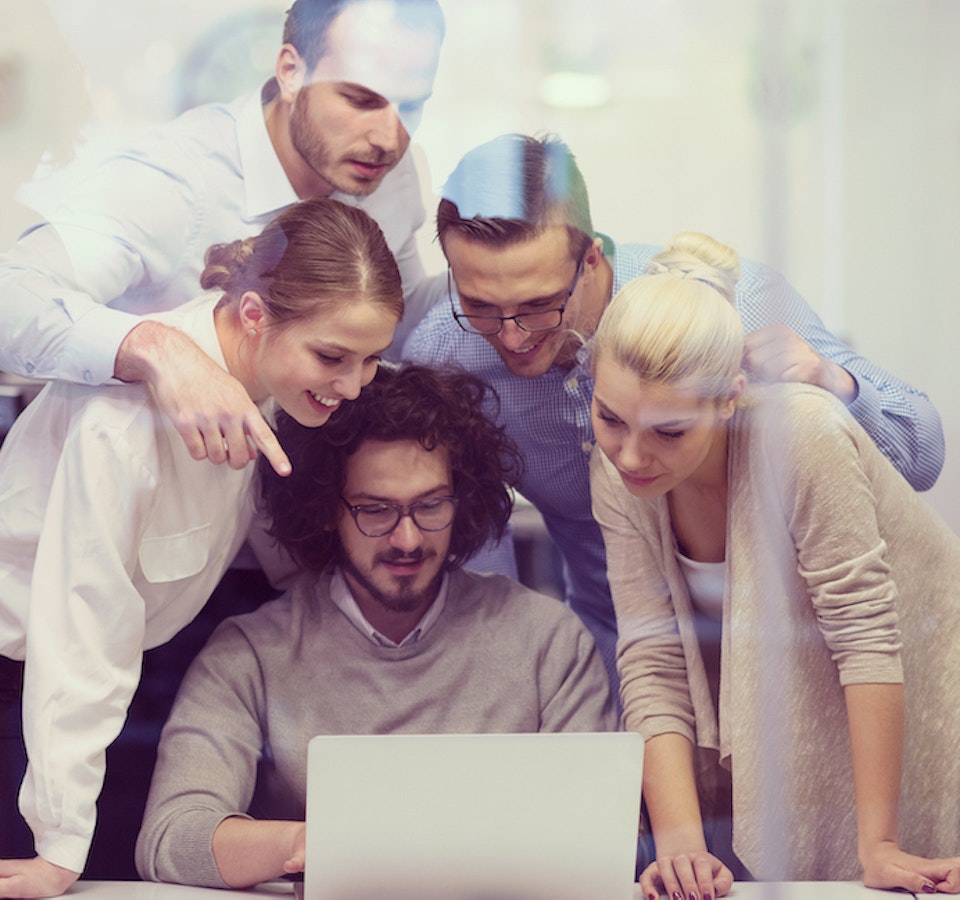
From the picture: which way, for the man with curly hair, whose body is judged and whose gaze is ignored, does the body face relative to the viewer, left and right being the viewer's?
facing the viewer

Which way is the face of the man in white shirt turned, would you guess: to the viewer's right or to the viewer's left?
to the viewer's right

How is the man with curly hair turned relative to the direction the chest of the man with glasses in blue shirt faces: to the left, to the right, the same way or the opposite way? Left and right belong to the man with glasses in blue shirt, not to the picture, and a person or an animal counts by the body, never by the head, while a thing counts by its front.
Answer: the same way

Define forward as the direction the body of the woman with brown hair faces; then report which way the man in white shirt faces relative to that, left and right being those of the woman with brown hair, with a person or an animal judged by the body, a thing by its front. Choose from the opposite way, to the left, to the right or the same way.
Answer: the same way

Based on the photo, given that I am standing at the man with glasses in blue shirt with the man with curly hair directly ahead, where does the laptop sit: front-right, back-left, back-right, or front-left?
front-left

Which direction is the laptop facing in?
away from the camera

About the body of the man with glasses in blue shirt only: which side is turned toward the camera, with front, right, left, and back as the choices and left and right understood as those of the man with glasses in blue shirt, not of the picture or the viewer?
front

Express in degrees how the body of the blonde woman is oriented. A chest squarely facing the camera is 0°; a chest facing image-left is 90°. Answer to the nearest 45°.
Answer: approximately 45°

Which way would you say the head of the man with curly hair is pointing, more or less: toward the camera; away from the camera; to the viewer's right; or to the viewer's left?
toward the camera

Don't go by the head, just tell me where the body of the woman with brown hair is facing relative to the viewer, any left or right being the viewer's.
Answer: facing the viewer and to the right of the viewer

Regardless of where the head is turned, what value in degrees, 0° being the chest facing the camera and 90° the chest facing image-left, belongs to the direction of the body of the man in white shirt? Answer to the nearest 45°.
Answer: approximately 315°

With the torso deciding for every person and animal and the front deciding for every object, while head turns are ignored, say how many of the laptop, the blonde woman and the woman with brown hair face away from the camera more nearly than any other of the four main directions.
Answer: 1
